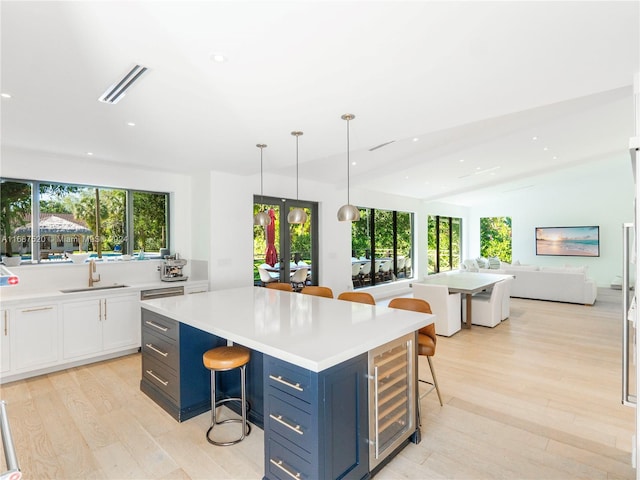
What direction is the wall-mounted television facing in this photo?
toward the camera

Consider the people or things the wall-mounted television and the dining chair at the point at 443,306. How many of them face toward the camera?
1

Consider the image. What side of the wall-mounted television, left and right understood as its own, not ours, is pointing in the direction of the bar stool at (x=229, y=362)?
front

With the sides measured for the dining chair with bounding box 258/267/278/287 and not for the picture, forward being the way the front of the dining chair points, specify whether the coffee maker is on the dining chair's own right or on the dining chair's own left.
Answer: on the dining chair's own right

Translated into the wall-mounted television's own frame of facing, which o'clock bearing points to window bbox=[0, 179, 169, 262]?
The window is roughly at 1 o'clock from the wall-mounted television.

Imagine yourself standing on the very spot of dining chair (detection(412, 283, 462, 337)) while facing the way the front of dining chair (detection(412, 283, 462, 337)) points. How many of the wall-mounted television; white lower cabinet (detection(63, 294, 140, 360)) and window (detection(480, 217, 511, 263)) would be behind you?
1

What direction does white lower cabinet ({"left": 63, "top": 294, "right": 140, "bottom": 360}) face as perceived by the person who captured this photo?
facing the viewer and to the right of the viewer
